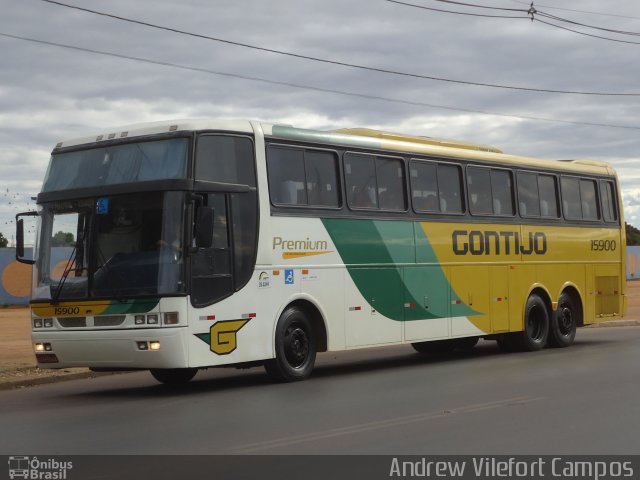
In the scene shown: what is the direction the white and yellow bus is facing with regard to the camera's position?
facing the viewer and to the left of the viewer
